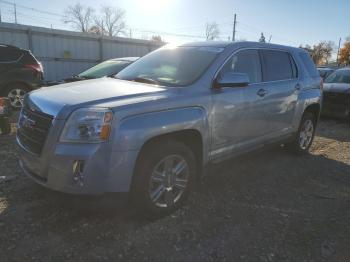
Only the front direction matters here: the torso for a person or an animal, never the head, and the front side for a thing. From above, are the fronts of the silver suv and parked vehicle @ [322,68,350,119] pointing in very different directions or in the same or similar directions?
same or similar directions

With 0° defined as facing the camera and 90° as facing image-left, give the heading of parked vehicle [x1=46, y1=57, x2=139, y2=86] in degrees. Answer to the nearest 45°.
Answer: approximately 45°

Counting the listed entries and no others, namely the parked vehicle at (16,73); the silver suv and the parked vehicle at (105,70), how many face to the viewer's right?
0

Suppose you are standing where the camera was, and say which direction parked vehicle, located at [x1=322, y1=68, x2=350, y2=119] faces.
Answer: facing the viewer and to the left of the viewer

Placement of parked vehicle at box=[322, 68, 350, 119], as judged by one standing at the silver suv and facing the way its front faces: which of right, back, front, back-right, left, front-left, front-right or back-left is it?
back

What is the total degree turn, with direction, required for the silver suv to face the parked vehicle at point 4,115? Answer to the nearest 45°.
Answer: approximately 90° to its right

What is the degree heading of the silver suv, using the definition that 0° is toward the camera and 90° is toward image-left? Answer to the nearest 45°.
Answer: approximately 45°

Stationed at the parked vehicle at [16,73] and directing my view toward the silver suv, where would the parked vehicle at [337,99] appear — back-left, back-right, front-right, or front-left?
front-left

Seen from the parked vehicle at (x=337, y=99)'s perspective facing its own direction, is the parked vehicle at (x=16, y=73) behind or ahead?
ahead

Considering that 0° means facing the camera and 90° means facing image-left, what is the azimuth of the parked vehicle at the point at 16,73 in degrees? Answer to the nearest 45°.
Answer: approximately 90°

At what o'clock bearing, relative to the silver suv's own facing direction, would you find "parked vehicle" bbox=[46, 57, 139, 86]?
The parked vehicle is roughly at 4 o'clock from the silver suv.
